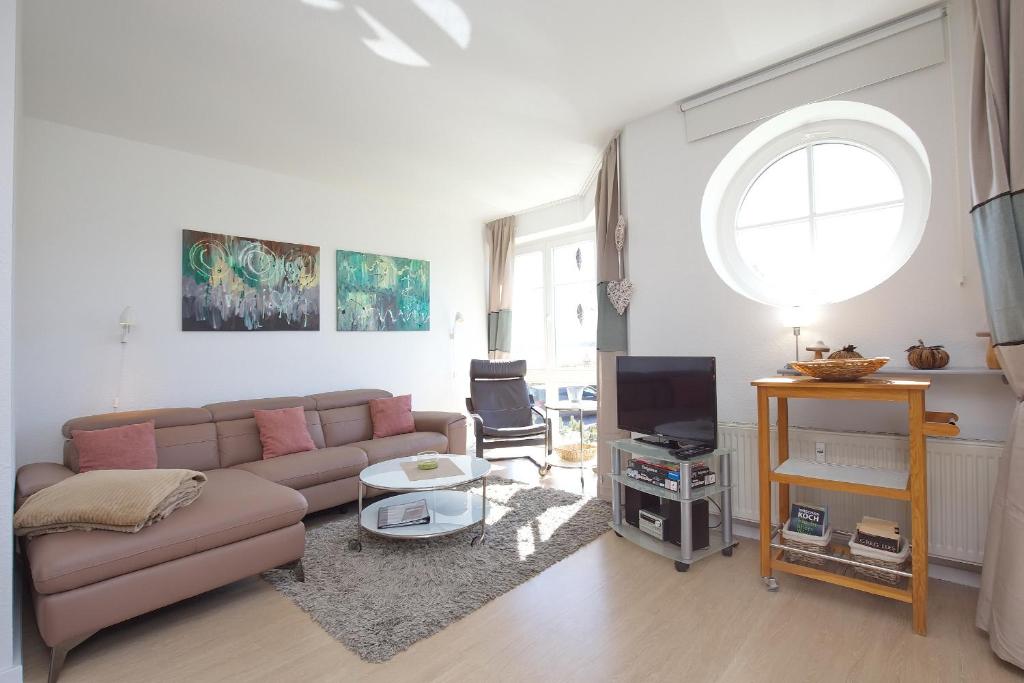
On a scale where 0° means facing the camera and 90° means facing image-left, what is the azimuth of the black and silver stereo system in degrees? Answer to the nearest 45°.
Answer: approximately 45°

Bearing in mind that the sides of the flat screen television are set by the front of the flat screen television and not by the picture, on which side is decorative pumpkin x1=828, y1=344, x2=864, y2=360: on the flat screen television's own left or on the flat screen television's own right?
on the flat screen television's own left

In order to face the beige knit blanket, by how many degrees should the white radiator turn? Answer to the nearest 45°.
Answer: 0° — it already faces it

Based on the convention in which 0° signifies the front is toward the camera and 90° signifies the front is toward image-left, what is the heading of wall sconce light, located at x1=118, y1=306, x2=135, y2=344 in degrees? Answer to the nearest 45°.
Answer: approximately 315°

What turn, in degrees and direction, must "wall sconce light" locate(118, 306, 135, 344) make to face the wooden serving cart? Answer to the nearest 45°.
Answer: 0° — it already faces it
